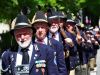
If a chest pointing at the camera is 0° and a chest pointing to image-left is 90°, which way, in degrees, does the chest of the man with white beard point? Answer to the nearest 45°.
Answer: approximately 0°
